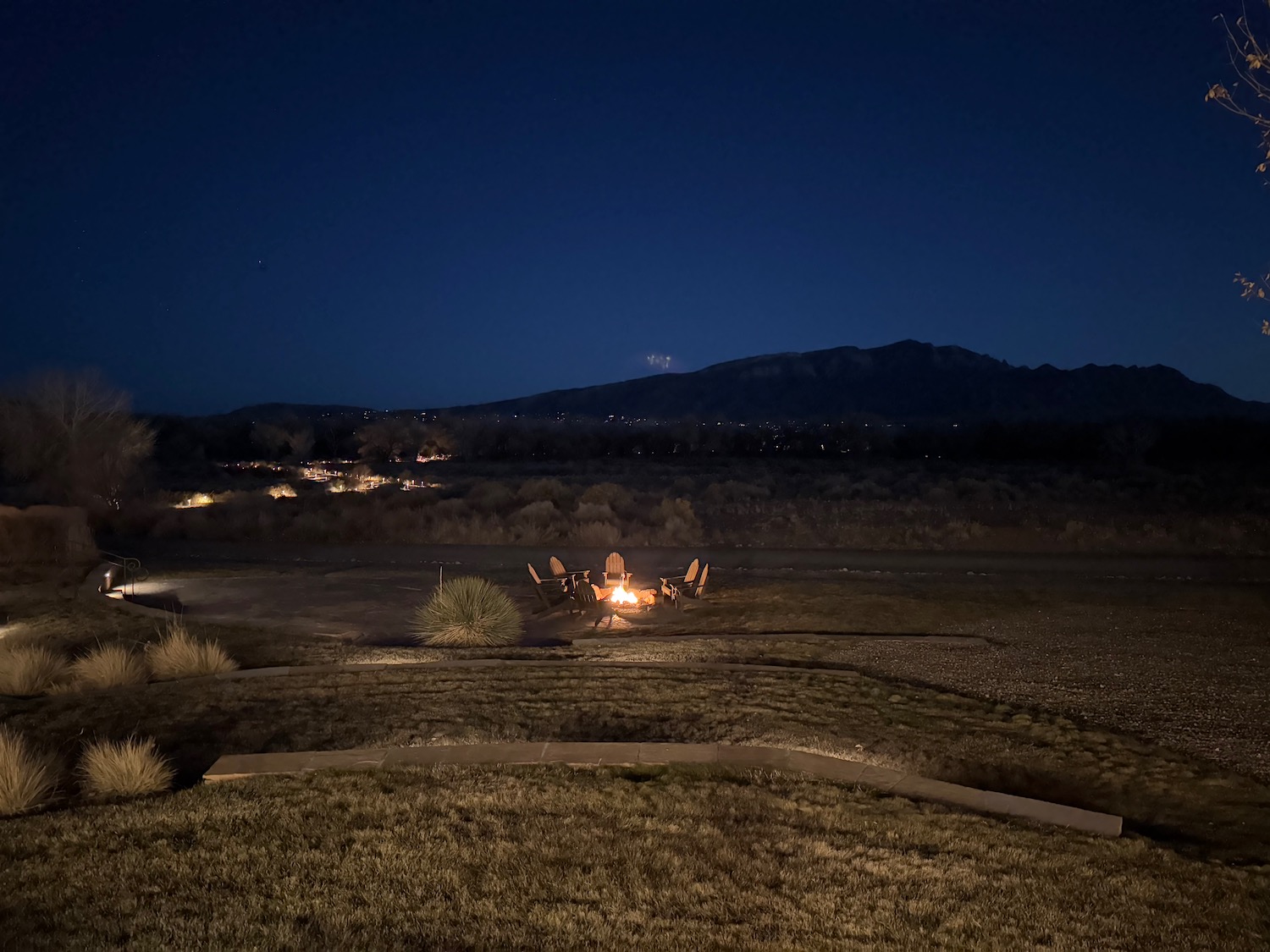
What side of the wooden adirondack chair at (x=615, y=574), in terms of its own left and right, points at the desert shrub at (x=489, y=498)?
back

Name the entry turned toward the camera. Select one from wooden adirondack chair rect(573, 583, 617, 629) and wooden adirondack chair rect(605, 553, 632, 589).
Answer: wooden adirondack chair rect(605, 553, 632, 589)

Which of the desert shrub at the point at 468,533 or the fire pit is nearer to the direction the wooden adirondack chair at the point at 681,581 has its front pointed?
the fire pit

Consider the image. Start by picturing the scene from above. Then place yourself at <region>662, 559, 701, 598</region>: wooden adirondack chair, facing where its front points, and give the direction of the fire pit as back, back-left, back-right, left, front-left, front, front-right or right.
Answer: front

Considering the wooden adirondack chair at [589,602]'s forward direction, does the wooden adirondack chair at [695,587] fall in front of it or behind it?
in front

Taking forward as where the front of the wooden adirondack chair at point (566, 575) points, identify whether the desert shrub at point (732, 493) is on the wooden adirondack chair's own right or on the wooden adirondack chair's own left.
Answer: on the wooden adirondack chair's own left

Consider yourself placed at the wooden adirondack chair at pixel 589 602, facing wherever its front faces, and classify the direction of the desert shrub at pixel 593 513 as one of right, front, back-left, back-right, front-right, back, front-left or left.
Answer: front-left

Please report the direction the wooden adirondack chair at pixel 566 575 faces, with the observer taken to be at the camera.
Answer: facing the viewer and to the right of the viewer

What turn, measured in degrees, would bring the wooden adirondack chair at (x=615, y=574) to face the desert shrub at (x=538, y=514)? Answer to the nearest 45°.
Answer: approximately 180°

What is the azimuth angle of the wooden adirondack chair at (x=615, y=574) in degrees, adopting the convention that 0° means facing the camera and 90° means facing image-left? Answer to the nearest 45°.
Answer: approximately 0°

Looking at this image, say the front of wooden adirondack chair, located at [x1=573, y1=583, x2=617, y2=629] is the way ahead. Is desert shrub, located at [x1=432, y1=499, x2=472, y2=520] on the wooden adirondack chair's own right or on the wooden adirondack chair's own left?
on the wooden adirondack chair's own left

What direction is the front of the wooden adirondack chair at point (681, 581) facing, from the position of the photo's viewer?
facing the viewer and to the left of the viewer

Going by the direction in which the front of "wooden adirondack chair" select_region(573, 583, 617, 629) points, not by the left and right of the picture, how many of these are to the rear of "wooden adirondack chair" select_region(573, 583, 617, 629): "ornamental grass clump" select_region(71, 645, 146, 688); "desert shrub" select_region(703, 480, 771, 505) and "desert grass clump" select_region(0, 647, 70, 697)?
2

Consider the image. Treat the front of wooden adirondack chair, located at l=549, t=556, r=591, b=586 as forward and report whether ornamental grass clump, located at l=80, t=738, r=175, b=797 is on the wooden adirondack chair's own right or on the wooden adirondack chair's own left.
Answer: on the wooden adirondack chair's own right

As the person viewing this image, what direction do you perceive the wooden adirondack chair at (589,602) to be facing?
facing away from the viewer and to the right of the viewer

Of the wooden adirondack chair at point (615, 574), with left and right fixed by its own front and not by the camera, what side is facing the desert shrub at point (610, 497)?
back

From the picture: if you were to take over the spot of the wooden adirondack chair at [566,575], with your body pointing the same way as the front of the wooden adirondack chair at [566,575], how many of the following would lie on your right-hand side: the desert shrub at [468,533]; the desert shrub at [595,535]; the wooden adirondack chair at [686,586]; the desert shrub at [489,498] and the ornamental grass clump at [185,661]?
1

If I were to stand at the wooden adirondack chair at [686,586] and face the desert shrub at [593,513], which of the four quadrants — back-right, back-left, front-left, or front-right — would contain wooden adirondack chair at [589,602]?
back-left
